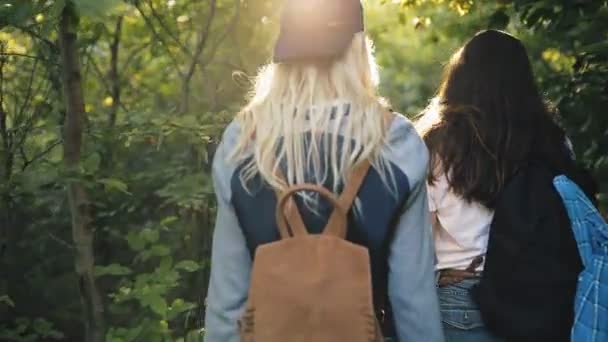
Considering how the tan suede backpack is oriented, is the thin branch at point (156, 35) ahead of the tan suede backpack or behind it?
behind

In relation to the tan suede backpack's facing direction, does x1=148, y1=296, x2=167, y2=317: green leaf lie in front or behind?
behind

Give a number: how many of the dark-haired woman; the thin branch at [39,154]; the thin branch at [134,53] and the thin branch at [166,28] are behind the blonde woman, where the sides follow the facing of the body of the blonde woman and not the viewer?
0

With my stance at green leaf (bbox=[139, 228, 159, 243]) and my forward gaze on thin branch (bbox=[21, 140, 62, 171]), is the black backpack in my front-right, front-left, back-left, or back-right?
back-left

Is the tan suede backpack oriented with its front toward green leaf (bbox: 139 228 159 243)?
no

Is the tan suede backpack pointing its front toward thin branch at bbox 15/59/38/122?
no

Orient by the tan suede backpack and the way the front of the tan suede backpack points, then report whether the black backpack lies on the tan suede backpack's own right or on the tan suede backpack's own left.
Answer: on the tan suede backpack's own left

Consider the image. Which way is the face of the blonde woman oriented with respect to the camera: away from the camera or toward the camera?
away from the camera

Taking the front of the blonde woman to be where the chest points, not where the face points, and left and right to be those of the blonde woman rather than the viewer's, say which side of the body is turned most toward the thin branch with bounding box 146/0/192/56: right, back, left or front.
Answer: front

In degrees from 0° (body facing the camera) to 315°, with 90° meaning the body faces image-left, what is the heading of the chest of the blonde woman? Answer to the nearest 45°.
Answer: approximately 180°

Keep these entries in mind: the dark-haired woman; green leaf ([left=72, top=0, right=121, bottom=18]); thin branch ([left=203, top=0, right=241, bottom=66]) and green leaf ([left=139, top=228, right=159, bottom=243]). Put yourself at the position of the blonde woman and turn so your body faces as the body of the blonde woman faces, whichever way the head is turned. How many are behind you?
0

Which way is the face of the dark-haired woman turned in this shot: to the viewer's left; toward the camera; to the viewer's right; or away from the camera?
away from the camera

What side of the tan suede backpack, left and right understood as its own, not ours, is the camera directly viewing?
front
